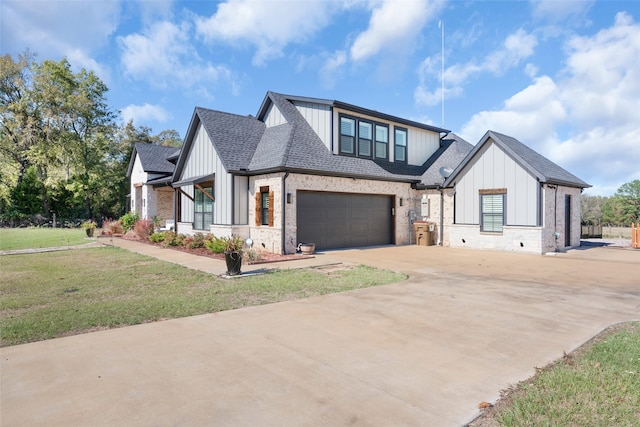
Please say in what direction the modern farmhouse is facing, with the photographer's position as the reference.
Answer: facing the viewer and to the left of the viewer

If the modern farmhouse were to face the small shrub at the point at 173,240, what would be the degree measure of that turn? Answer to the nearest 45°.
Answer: approximately 45° to its right

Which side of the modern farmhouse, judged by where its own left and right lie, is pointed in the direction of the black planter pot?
front

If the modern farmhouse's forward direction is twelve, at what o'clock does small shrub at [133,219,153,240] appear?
The small shrub is roughly at 2 o'clock from the modern farmhouse.

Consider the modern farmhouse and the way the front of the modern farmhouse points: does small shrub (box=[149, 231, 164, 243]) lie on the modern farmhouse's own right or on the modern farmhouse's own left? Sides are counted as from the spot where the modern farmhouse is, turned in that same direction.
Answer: on the modern farmhouse's own right

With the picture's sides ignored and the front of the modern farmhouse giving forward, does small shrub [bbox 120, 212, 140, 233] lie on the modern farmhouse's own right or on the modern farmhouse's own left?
on the modern farmhouse's own right

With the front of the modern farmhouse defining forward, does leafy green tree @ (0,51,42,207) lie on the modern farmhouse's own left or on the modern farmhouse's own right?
on the modern farmhouse's own right

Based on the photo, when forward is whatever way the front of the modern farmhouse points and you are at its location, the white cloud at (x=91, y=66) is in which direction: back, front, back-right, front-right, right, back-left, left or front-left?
right
